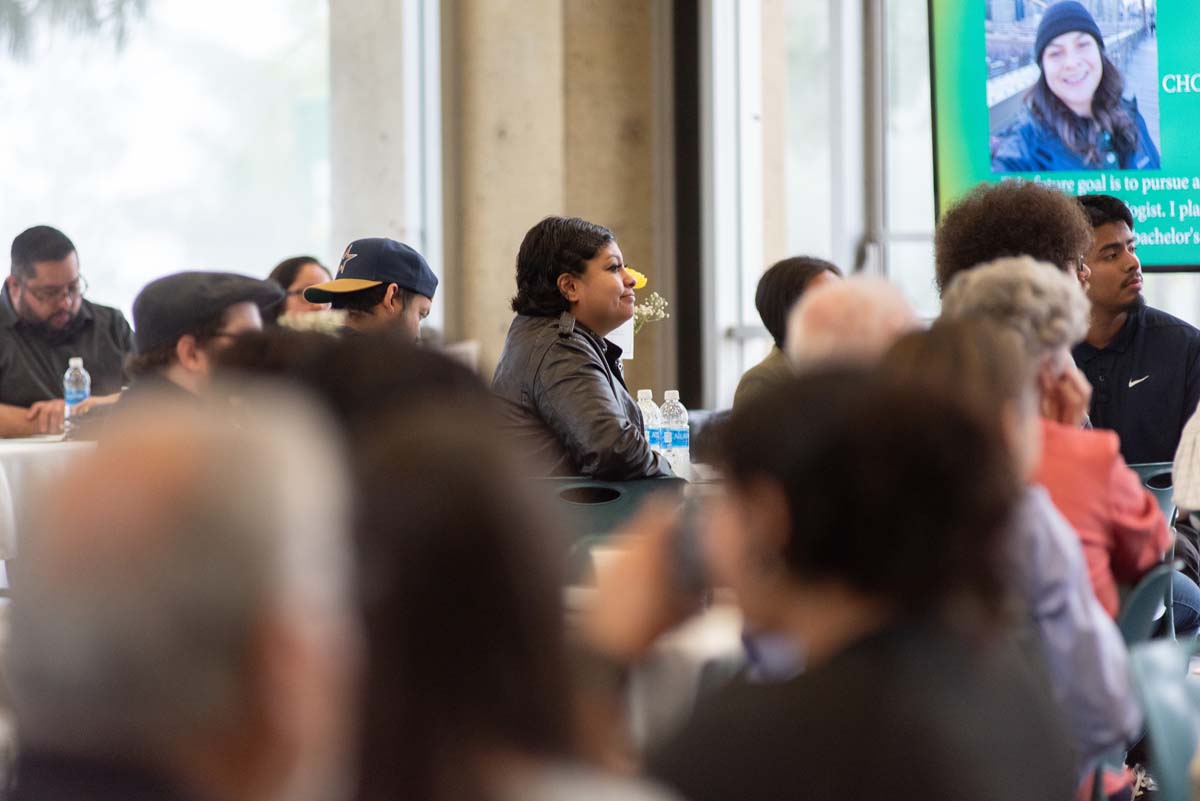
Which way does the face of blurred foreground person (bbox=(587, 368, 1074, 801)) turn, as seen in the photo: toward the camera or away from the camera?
away from the camera

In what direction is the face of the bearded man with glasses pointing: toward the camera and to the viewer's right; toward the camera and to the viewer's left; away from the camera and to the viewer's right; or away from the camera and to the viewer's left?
toward the camera and to the viewer's right

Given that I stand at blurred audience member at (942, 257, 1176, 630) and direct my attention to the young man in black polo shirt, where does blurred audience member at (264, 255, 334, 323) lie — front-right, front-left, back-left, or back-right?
front-left

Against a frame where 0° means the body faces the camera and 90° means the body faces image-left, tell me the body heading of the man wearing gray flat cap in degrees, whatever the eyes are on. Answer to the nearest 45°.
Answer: approximately 270°

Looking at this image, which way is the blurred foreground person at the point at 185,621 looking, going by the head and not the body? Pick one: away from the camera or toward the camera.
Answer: away from the camera

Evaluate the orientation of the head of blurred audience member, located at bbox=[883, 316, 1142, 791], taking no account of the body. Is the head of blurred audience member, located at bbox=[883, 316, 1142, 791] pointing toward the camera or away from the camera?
away from the camera

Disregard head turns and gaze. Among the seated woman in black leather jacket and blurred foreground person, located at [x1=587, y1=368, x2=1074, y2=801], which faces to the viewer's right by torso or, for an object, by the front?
the seated woman in black leather jacket

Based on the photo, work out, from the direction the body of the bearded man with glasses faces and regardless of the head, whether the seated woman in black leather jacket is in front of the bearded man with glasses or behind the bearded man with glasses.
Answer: in front

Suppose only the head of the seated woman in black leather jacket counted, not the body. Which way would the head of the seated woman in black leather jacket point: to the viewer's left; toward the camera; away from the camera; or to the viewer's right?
to the viewer's right

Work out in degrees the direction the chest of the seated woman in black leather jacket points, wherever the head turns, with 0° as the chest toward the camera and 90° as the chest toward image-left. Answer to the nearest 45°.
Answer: approximately 270°

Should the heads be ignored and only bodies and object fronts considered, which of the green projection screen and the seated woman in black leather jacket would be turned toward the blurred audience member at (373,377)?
the green projection screen

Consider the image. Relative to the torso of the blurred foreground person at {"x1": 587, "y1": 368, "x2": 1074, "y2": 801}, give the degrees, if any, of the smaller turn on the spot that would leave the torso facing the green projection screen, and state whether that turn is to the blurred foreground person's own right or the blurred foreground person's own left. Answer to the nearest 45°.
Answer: approximately 45° to the blurred foreground person's own right

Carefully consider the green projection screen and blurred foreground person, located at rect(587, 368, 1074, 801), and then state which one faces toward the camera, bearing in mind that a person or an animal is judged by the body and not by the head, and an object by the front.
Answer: the green projection screen
